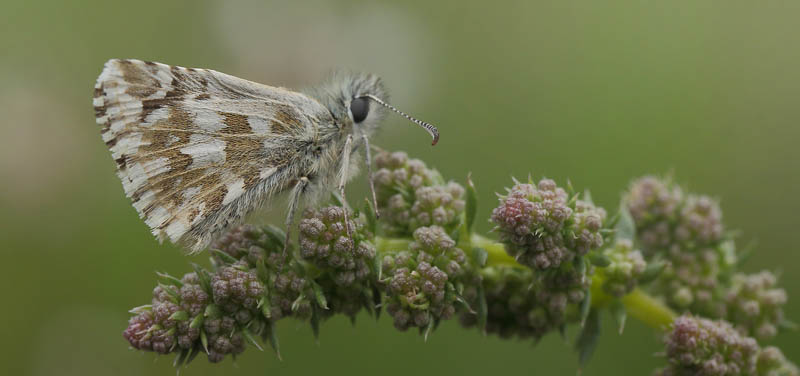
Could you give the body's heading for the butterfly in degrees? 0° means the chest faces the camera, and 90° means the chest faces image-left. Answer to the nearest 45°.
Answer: approximately 270°

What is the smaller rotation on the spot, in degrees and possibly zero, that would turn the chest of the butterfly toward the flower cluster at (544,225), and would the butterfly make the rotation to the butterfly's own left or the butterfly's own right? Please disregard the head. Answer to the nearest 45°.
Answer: approximately 45° to the butterfly's own right

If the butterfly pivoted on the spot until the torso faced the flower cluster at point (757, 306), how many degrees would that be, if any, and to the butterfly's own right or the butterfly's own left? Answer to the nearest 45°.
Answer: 0° — it already faces it

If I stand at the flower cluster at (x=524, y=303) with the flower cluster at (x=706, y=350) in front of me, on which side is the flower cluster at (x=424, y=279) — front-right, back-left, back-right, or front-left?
back-right
